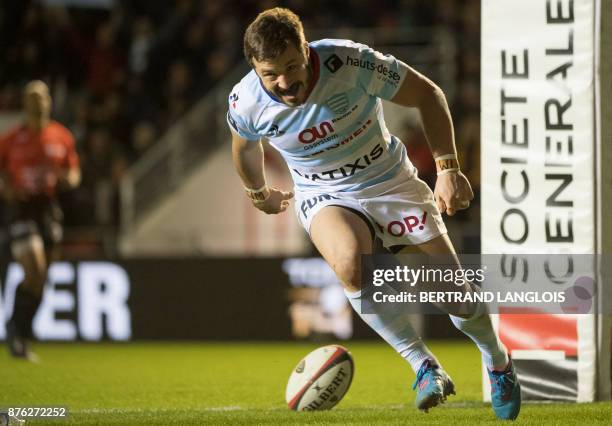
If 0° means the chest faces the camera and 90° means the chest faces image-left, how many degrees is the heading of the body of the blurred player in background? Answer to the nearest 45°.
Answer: approximately 0°

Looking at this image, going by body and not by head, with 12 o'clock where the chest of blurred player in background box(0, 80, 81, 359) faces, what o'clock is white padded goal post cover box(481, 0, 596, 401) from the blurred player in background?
The white padded goal post cover is roughly at 11 o'clock from the blurred player in background.

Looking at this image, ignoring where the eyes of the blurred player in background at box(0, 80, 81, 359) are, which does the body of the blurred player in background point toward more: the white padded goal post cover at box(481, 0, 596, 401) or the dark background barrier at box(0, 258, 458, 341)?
the white padded goal post cover

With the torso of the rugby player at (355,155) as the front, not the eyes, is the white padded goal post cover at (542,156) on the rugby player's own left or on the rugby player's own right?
on the rugby player's own left

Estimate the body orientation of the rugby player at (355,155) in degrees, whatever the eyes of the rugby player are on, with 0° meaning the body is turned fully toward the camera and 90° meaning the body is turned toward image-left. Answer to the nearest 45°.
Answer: approximately 0°

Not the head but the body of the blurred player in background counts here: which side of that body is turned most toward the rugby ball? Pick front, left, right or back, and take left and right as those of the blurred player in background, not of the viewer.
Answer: front

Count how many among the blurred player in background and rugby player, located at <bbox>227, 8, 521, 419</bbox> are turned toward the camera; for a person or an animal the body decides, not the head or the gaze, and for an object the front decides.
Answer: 2

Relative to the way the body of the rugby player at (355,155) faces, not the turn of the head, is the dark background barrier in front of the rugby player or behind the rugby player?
behind

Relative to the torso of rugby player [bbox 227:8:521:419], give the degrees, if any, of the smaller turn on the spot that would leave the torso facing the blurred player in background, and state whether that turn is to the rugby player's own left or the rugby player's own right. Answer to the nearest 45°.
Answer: approximately 135° to the rugby player's own right

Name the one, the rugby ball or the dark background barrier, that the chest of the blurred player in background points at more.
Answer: the rugby ball
